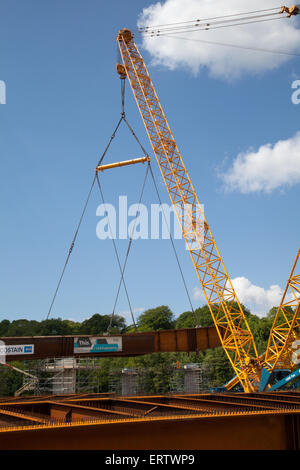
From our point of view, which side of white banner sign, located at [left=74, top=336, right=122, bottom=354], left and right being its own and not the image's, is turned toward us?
front

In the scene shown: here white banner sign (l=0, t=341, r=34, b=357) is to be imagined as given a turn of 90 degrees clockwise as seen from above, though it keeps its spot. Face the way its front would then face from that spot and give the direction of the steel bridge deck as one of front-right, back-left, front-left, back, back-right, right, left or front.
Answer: left

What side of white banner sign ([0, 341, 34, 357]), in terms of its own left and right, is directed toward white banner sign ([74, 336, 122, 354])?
left

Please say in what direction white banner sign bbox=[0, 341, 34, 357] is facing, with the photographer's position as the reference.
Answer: facing the viewer

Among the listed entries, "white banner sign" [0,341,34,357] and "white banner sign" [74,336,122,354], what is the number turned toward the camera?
2
